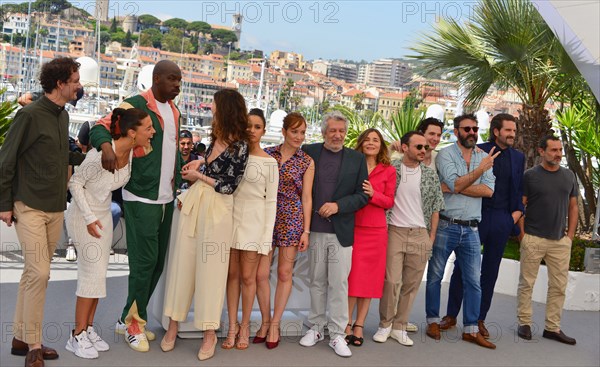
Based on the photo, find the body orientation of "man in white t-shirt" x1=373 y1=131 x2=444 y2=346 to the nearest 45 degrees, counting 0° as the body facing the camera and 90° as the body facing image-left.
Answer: approximately 0°

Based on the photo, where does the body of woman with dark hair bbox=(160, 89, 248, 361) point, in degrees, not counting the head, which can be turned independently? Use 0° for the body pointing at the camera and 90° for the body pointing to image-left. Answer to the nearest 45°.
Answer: approximately 45°

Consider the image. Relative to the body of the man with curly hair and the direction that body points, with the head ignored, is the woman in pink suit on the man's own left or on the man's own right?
on the man's own left

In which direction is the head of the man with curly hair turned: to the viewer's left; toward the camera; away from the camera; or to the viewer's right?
to the viewer's right

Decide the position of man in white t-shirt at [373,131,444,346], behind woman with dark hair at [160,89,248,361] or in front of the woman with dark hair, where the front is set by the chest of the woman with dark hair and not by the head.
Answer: behind
